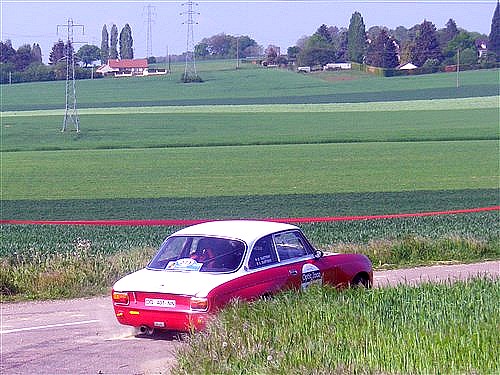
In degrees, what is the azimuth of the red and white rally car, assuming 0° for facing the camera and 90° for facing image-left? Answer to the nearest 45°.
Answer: approximately 225°
